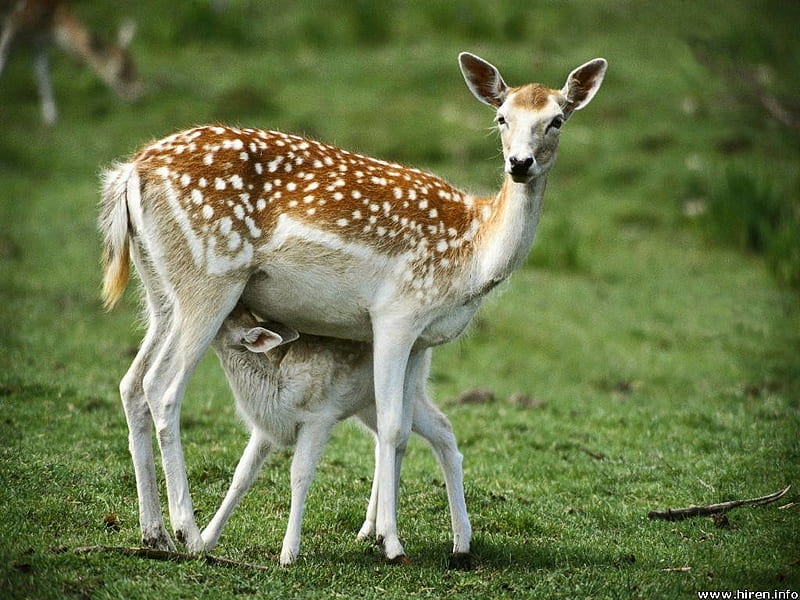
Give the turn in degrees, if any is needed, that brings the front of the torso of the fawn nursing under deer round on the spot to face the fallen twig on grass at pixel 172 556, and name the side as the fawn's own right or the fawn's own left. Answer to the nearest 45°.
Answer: approximately 45° to the fawn's own left

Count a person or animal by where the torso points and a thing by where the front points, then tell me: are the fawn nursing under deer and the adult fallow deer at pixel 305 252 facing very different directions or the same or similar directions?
very different directions

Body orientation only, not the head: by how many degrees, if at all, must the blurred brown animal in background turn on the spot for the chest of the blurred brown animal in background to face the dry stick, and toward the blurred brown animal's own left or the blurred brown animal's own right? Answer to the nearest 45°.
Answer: approximately 90° to the blurred brown animal's own right

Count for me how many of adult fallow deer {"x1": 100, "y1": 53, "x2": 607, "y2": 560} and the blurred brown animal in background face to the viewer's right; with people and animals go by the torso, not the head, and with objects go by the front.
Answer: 2

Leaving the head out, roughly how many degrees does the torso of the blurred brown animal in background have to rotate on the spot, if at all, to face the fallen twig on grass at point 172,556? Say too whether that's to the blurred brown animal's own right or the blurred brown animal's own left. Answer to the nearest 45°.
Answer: approximately 90° to the blurred brown animal's own right

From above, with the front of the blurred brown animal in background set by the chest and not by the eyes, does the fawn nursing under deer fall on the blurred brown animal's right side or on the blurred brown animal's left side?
on the blurred brown animal's right side

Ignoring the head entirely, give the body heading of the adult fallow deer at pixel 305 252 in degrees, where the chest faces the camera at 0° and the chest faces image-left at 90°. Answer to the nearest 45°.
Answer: approximately 270°

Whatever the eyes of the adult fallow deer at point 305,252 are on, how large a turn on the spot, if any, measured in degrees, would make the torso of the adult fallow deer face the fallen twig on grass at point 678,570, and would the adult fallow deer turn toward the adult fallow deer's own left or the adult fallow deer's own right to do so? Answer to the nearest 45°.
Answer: approximately 45° to the adult fallow deer's own right

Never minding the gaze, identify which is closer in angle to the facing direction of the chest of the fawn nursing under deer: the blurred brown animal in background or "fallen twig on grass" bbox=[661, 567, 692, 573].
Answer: the blurred brown animal in background

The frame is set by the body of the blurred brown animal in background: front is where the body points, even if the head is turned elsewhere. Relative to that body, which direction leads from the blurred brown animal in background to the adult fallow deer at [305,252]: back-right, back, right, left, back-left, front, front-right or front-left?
right

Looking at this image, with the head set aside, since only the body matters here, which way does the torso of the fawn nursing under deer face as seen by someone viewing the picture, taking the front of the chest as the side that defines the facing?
to the viewer's left

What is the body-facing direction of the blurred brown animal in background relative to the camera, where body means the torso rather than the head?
to the viewer's right

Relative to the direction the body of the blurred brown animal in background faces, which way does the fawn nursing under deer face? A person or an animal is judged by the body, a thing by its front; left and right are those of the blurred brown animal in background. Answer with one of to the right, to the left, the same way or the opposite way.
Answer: the opposite way

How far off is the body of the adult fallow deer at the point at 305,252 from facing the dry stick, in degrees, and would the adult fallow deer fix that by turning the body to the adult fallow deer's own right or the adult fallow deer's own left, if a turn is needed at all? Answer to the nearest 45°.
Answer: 0° — it already faces it

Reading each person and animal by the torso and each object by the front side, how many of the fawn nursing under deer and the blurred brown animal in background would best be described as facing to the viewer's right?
1
